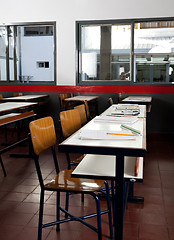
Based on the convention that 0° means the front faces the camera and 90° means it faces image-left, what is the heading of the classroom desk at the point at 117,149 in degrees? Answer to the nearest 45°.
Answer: approximately 90°

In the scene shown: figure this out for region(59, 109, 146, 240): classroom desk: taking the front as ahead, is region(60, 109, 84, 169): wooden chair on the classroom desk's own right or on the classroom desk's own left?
on the classroom desk's own right

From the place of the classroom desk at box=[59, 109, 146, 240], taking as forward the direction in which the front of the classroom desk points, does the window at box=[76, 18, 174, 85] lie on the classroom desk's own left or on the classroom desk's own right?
on the classroom desk's own right
